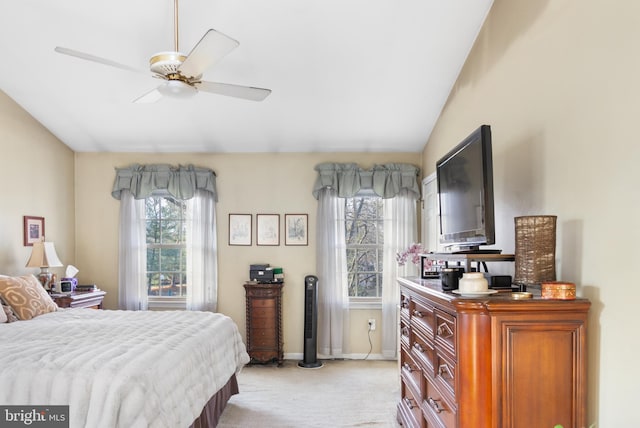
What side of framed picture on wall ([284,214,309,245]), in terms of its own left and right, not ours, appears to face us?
front

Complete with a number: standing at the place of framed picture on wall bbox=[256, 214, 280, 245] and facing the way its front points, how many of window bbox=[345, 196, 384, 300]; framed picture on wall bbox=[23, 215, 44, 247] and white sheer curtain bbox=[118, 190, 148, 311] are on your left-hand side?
1

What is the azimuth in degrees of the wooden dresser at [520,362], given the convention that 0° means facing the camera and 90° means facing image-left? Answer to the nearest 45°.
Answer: approximately 90°

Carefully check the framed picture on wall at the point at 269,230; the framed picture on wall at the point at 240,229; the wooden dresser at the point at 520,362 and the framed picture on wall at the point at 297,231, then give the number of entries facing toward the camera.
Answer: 3

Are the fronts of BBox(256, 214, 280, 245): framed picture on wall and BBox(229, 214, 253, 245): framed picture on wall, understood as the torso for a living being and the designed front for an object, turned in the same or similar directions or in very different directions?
same or similar directions

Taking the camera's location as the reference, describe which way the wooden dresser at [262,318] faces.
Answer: facing the viewer

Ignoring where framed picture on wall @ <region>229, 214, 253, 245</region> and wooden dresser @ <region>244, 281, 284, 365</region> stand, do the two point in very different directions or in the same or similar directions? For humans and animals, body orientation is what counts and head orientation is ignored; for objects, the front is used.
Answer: same or similar directions

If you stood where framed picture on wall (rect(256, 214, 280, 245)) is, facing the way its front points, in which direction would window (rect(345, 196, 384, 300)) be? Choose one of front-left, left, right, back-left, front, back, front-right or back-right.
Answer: left

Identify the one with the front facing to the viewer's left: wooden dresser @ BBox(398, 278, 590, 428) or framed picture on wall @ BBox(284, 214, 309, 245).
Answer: the wooden dresser

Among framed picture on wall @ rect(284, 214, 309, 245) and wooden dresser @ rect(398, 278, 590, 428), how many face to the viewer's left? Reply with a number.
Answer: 1
